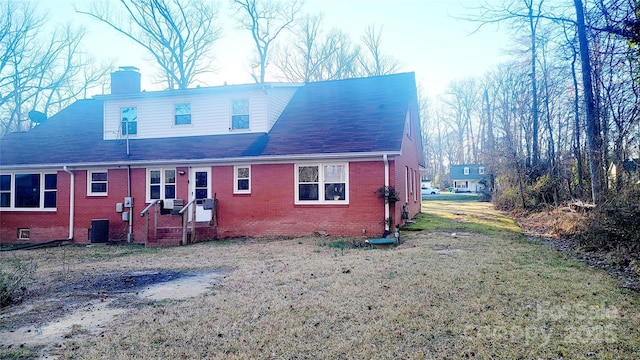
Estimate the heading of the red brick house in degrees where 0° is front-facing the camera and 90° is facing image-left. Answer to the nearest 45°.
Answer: approximately 180°

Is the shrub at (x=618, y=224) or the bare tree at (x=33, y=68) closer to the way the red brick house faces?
the bare tree

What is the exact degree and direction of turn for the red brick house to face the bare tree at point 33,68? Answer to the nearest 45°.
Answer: approximately 45° to its left

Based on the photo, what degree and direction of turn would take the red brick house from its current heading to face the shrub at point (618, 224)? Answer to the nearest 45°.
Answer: approximately 135° to its right

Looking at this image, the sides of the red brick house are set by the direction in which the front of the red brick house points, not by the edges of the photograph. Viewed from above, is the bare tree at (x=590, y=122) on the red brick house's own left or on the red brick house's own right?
on the red brick house's own right

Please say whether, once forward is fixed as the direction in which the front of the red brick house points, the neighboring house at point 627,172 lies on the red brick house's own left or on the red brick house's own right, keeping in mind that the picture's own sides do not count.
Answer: on the red brick house's own right
